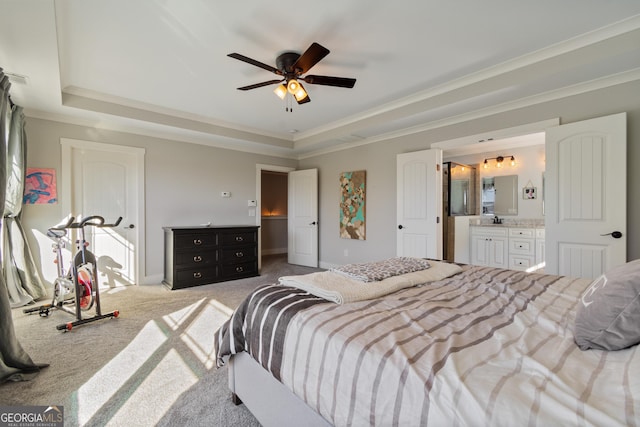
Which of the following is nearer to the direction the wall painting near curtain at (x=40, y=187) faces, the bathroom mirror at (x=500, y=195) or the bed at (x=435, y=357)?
the bed

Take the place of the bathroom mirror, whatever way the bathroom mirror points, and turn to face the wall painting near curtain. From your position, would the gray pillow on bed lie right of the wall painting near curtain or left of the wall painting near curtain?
left

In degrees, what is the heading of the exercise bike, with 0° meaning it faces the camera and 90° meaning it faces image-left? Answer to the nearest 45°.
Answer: approximately 315°

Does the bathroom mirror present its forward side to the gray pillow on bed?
yes

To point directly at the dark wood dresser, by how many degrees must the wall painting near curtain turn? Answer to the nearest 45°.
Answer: approximately 90° to its left

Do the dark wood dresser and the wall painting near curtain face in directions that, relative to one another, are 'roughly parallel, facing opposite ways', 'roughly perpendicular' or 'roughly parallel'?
roughly parallel

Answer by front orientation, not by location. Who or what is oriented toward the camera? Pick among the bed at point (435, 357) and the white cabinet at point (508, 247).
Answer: the white cabinet

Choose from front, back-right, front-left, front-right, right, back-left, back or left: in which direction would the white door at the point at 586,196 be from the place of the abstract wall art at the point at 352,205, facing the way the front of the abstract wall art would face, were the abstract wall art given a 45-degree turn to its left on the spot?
front-left

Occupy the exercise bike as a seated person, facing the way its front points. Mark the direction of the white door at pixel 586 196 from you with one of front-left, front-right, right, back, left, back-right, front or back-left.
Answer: front

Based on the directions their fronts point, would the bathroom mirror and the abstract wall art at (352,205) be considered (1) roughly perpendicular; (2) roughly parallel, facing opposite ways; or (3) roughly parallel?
roughly parallel

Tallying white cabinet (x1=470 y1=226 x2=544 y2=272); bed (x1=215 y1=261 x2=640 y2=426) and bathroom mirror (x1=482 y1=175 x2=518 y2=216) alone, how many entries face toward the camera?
2

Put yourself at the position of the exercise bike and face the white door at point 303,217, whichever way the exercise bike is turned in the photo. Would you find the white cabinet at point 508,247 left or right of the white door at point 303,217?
right

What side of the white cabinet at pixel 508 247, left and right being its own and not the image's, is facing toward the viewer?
front

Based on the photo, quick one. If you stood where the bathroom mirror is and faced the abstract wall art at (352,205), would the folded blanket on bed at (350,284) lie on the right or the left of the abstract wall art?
left

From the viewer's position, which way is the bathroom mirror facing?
facing the viewer
